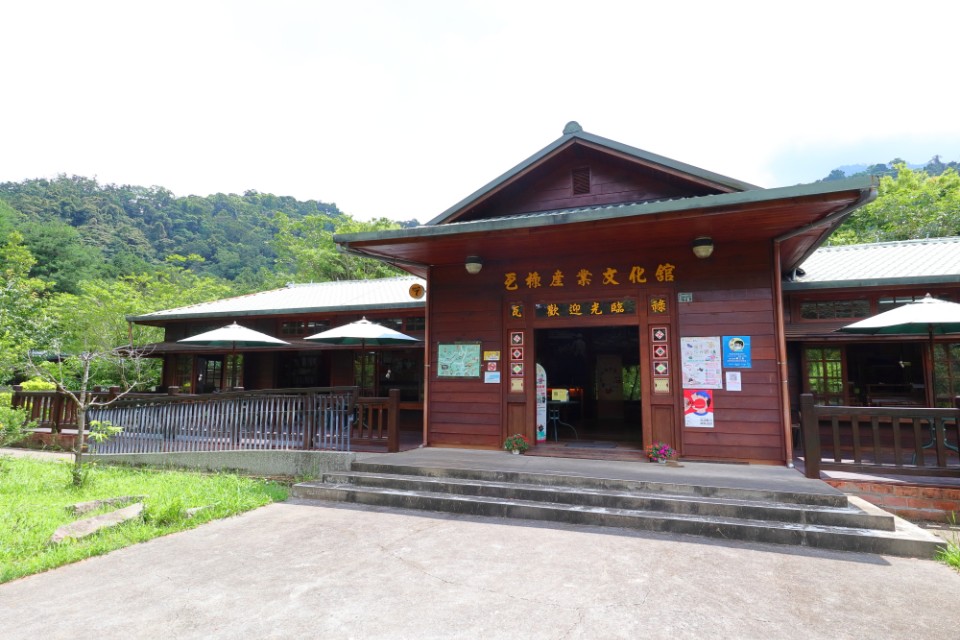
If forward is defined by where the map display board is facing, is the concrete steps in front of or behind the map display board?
in front

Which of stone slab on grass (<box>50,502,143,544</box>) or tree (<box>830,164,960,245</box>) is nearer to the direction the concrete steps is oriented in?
the stone slab on grass

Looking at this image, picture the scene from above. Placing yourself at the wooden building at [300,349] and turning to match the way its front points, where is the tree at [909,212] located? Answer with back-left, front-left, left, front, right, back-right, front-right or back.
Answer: left

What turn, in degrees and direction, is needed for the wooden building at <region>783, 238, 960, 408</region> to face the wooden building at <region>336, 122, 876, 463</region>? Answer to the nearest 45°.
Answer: approximately 45° to its right

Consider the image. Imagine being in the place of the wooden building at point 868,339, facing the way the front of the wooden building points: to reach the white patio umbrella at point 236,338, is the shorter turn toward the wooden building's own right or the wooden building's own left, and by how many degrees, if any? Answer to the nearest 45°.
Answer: approximately 45° to the wooden building's own right

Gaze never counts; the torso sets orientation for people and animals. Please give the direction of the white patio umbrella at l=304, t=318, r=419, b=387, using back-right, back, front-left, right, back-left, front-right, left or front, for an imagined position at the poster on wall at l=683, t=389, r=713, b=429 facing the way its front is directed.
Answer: right

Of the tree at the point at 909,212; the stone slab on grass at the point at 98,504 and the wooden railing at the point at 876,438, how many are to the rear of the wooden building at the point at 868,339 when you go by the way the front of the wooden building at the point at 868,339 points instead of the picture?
1

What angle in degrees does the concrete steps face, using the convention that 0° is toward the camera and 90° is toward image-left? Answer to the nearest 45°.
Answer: approximately 0°

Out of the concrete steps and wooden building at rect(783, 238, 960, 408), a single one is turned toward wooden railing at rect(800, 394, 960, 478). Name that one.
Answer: the wooden building

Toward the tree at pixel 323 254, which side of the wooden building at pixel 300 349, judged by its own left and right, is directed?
back

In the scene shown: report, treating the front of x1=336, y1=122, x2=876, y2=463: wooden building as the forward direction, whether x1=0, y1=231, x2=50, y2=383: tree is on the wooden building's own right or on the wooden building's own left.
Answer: on the wooden building's own right
